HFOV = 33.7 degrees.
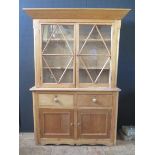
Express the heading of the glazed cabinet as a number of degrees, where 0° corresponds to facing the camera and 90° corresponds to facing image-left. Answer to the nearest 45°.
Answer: approximately 0°
